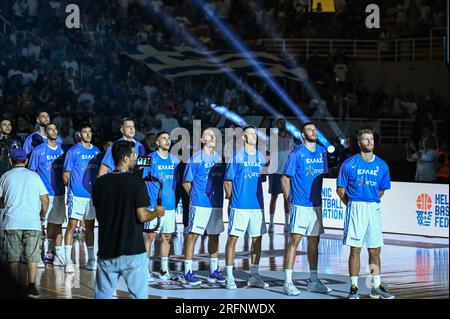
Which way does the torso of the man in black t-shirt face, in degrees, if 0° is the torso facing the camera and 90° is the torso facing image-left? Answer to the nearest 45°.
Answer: approximately 225°

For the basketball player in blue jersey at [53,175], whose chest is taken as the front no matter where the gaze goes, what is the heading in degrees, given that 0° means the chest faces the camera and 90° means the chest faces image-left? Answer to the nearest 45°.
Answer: approximately 315°

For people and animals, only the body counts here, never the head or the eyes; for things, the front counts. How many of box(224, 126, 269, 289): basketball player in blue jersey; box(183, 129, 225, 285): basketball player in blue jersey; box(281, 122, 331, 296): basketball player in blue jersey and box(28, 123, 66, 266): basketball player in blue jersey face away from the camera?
0

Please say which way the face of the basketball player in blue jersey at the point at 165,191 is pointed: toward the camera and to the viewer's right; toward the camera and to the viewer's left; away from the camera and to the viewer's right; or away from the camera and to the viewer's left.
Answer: toward the camera and to the viewer's right

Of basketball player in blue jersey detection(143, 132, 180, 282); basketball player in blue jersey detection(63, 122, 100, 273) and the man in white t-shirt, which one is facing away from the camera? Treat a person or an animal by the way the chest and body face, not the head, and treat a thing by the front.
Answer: the man in white t-shirt

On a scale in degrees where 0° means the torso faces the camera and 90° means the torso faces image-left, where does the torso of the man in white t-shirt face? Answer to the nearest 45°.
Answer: approximately 180°

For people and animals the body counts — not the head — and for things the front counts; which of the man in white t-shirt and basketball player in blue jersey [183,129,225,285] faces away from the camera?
the man in white t-shirt

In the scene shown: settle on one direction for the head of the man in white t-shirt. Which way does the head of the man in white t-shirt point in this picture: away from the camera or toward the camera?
away from the camera

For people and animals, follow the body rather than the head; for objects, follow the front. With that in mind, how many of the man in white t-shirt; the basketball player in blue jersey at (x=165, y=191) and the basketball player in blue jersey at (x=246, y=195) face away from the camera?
1

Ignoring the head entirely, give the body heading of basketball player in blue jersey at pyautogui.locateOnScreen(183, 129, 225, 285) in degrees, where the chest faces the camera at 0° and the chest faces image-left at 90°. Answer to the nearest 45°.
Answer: approximately 315°

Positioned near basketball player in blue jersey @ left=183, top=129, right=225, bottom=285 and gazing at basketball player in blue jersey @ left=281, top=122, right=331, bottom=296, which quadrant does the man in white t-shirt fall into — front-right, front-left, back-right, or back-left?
back-right
